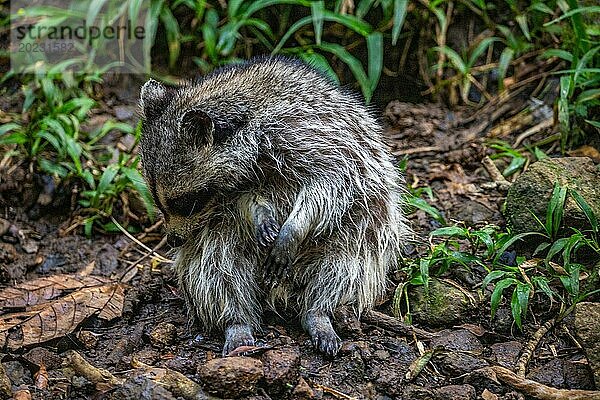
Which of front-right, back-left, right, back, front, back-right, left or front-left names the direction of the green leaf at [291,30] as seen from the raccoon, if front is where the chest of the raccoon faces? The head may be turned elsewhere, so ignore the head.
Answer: back-right

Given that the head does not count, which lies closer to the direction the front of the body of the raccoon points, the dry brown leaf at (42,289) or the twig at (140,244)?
the dry brown leaf

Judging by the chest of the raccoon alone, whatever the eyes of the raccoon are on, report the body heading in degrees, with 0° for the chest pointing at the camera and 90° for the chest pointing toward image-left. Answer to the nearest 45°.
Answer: approximately 45°

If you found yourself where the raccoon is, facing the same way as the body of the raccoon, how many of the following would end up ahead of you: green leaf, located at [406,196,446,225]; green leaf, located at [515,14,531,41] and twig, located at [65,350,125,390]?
1

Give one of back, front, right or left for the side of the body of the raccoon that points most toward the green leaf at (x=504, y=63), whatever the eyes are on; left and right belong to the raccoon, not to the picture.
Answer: back

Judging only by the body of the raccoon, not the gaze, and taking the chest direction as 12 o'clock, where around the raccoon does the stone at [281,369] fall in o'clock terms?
The stone is roughly at 12 o'clock from the raccoon.

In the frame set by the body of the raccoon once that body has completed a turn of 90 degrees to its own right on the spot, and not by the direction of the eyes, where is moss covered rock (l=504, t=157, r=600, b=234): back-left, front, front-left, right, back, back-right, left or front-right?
back-right

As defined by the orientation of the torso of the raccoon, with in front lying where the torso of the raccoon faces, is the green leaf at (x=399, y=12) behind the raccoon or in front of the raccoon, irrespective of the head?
behind

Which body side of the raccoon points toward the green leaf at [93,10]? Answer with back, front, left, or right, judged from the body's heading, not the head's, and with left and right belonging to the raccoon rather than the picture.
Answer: right

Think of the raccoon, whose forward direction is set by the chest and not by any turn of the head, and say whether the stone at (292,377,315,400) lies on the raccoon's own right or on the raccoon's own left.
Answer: on the raccoon's own left

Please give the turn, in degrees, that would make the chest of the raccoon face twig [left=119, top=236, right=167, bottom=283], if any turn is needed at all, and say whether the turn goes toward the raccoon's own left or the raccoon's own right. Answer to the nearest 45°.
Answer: approximately 90° to the raccoon's own right

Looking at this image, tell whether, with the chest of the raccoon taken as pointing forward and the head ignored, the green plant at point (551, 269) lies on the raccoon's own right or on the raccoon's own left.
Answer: on the raccoon's own left

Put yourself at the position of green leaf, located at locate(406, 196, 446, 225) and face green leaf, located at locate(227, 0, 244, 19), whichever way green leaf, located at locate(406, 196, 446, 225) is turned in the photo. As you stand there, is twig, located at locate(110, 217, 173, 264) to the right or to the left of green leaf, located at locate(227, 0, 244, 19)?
left
